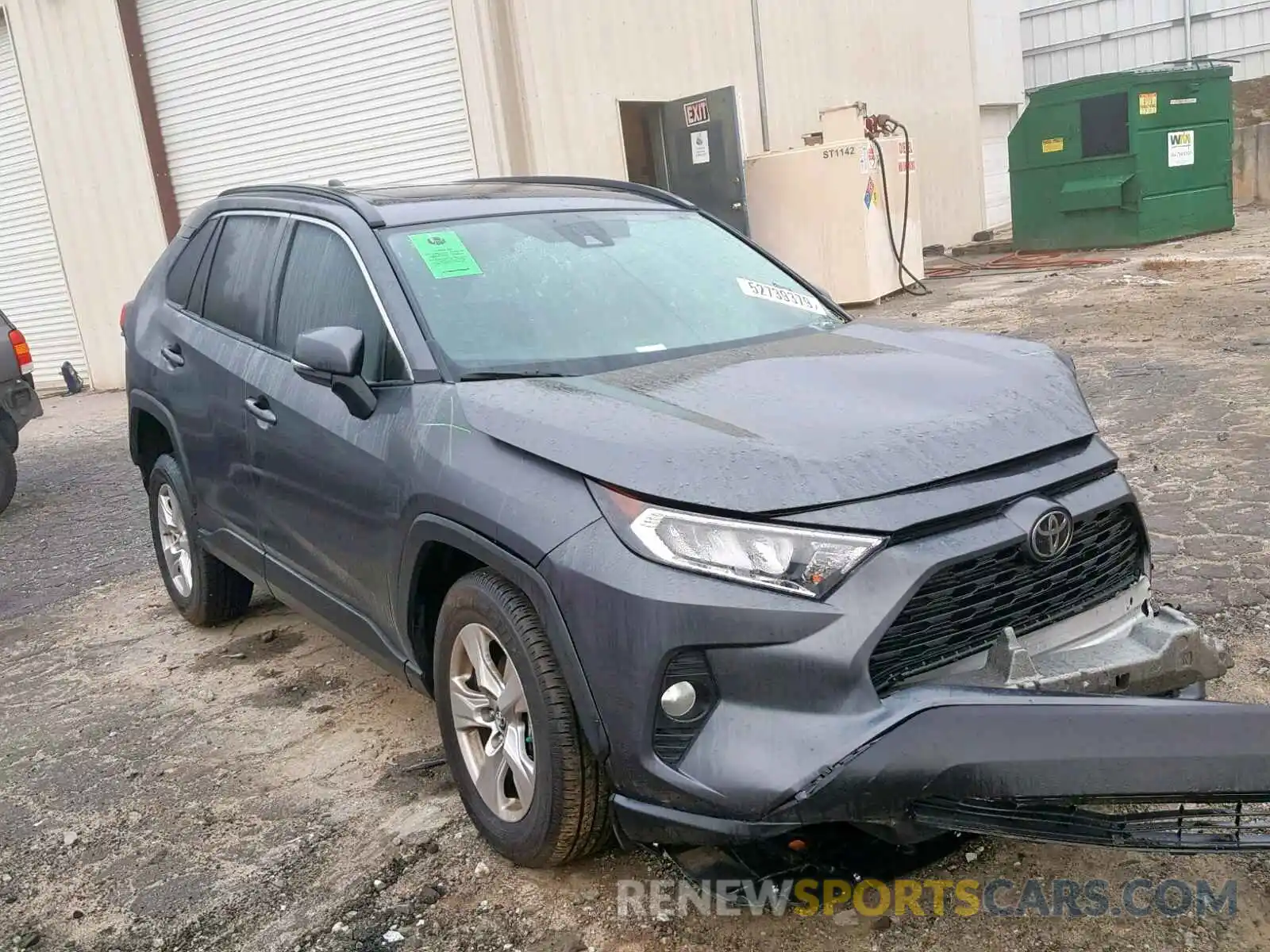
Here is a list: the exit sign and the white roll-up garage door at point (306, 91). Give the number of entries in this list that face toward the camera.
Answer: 2

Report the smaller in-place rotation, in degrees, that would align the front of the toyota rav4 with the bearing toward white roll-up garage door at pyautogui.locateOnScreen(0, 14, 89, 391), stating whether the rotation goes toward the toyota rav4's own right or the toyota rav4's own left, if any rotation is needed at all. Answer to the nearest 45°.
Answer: approximately 180°

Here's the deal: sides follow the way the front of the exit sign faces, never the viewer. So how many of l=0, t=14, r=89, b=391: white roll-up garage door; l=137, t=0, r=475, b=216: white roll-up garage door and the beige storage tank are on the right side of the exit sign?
2

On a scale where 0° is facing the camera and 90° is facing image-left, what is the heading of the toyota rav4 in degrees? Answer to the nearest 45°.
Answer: approximately 315°

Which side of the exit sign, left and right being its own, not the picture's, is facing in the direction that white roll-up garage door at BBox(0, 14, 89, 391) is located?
right

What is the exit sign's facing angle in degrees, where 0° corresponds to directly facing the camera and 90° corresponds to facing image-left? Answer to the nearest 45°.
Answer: approximately 0°
